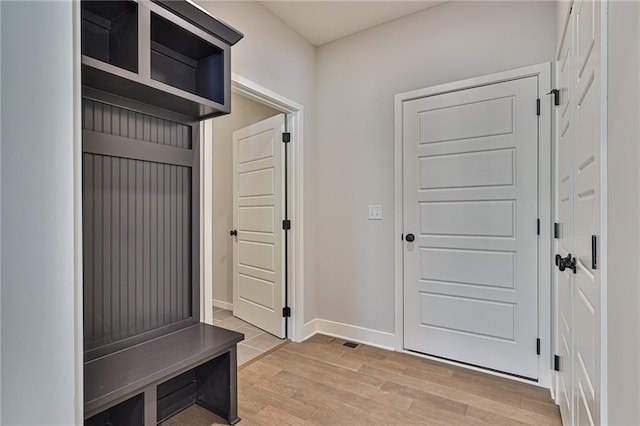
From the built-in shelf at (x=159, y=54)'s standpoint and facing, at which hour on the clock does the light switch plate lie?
The light switch plate is roughly at 10 o'clock from the built-in shelf.

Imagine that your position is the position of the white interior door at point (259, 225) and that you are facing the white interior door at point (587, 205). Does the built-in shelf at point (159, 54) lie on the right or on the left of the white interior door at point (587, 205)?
right

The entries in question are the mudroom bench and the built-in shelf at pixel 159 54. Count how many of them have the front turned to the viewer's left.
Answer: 0

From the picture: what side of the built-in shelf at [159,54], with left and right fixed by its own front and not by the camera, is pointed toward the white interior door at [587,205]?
front

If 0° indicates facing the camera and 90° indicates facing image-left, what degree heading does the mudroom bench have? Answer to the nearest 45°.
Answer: approximately 315°

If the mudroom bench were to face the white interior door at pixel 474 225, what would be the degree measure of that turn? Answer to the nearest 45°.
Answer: approximately 45° to its left

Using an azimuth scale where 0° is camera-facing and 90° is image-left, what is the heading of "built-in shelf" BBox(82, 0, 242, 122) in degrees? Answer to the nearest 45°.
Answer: approximately 315°

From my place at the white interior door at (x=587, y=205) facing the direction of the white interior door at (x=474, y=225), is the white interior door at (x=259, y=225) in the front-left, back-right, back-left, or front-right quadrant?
front-left

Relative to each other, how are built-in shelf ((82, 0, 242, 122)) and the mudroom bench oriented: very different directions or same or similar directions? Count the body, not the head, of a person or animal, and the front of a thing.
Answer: same or similar directions

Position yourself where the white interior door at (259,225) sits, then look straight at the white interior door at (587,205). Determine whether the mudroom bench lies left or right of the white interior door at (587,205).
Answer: right

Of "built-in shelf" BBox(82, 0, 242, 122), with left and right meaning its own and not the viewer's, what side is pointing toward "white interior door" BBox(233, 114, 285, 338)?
left

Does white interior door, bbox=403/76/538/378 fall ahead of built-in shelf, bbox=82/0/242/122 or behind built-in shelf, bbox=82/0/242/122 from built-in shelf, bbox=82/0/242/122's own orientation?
ahead
